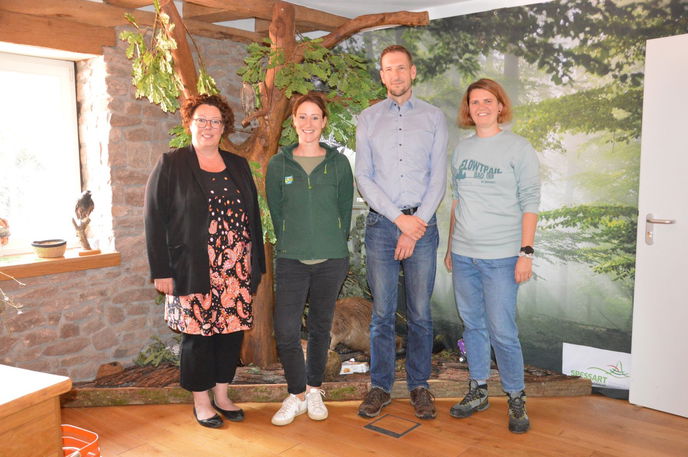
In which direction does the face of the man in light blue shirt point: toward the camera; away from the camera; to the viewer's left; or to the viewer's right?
toward the camera

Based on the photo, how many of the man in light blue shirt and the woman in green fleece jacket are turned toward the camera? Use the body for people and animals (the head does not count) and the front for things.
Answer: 2

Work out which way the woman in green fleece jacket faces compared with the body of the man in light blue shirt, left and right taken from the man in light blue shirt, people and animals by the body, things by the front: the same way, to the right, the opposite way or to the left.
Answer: the same way

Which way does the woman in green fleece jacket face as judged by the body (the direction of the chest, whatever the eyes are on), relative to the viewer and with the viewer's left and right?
facing the viewer

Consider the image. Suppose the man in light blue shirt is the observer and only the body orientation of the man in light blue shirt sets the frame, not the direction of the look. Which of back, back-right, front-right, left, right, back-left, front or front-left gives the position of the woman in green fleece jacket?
right

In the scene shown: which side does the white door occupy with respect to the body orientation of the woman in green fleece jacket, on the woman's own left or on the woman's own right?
on the woman's own left

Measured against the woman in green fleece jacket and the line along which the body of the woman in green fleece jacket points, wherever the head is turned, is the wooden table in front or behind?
in front

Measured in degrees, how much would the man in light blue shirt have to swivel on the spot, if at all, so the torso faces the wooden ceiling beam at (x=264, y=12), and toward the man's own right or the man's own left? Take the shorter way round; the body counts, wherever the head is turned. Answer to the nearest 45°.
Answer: approximately 135° to the man's own right

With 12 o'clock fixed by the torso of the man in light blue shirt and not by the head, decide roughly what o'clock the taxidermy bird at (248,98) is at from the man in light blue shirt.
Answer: The taxidermy bird is roughly at 4 o'clock from the man in light blue shirt.

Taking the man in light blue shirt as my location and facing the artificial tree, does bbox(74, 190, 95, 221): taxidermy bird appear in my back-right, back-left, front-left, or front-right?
front-left

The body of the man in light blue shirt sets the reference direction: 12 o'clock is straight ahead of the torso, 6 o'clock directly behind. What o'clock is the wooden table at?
The wooden table is roughly at 1 o'clock from the man in light blue shirt.

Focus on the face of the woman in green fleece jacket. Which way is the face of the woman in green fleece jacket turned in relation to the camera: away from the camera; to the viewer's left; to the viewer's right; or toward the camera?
toward the camera

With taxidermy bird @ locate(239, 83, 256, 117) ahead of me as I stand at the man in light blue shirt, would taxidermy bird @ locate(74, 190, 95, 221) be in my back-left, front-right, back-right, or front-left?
front-left

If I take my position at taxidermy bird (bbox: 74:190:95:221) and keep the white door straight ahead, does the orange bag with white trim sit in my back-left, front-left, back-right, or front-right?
front-right
